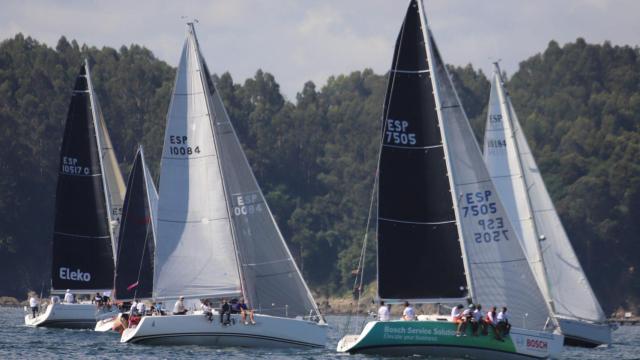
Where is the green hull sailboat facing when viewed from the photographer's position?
facing to the right of the viewer

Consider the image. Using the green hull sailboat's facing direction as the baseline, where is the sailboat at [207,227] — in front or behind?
behind

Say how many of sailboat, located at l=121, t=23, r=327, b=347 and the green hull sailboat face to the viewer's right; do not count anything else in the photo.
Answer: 2

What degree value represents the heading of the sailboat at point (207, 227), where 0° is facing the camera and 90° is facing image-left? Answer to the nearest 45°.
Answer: approximately 270°

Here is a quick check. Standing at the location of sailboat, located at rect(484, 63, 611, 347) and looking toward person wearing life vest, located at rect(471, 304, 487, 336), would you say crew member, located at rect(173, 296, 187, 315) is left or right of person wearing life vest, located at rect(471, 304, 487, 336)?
right
